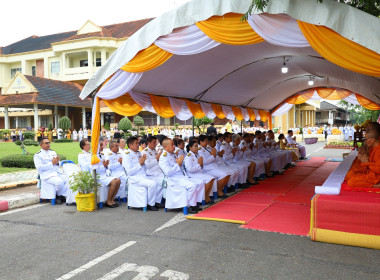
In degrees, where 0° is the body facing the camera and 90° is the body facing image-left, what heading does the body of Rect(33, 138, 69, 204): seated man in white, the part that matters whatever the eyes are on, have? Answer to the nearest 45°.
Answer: approximately 315°

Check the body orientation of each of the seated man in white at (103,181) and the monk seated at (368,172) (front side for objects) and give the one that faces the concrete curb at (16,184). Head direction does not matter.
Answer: the monk seated

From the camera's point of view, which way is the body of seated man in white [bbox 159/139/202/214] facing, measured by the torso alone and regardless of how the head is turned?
to the viewer's right

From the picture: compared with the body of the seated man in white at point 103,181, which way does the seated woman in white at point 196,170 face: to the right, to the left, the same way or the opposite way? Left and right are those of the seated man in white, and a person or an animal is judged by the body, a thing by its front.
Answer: the same way

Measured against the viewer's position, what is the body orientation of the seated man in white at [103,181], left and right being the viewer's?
facing to the right of the viewer

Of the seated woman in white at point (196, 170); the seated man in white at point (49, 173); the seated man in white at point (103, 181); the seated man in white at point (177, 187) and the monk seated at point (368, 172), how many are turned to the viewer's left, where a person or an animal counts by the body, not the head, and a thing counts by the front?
1

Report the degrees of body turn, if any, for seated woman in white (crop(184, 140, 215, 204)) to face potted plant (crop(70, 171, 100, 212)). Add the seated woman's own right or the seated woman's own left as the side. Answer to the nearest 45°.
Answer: approximately 180°

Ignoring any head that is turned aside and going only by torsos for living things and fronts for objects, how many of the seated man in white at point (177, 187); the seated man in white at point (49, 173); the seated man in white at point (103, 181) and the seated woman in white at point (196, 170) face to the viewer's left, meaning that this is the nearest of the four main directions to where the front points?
0

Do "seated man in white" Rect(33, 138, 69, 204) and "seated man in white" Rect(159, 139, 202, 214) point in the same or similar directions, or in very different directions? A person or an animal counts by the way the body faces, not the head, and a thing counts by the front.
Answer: same or similar directions

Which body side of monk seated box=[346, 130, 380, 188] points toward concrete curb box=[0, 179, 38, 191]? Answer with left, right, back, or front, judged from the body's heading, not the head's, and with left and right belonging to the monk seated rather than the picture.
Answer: front

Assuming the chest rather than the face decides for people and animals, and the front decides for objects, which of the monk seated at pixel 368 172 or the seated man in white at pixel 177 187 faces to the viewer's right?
the seated man in white

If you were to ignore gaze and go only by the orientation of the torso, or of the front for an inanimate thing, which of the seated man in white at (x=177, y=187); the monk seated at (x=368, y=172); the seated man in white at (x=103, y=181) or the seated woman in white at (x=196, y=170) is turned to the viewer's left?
the monk seated

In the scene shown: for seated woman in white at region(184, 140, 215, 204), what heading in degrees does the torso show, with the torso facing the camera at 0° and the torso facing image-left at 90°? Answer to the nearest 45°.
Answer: approximately 270°

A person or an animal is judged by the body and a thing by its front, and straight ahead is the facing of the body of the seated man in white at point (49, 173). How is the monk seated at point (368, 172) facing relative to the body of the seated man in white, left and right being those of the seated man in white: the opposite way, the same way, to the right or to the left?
the opposite way

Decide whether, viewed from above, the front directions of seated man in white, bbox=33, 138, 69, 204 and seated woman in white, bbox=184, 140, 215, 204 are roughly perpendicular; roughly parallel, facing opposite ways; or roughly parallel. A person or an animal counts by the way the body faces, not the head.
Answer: roughly parallel

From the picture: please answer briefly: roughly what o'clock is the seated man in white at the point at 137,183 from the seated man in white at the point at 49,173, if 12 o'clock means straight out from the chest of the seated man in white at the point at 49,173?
the seated man in white at the point at 137,183 is roughly at 12 o'clock from the seated man in white at the point at 49,173.

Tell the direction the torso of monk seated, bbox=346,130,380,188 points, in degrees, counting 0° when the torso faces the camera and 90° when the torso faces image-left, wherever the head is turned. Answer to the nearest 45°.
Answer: approximately 90°

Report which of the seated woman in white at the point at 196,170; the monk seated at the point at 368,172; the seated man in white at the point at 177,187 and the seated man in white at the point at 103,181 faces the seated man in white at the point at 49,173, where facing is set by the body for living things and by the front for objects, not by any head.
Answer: the monk seated
